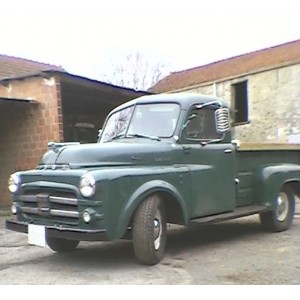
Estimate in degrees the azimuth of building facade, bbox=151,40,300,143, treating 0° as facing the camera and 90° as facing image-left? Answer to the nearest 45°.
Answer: approximately 45°

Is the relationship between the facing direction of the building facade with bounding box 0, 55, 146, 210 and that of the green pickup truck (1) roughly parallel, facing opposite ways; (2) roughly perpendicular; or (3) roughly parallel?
roughly perpendicular

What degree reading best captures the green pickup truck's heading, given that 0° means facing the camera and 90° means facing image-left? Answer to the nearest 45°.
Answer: approximately 45°

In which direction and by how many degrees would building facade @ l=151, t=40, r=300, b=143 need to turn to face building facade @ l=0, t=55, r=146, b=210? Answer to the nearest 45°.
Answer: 0° — it already faces it

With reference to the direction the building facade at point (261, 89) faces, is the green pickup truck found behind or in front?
in front
